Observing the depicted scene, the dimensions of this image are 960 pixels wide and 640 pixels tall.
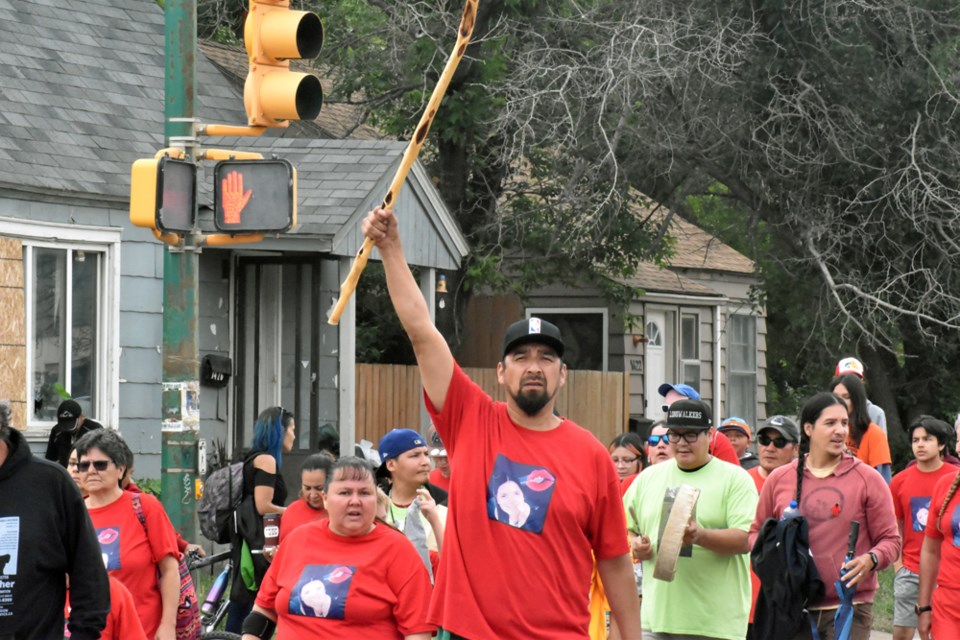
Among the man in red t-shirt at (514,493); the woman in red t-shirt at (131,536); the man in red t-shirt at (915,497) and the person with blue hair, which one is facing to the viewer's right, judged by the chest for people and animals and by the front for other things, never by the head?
the person with blue hair

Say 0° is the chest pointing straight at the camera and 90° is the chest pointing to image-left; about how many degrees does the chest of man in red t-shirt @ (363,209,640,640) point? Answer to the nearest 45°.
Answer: approximately 0°

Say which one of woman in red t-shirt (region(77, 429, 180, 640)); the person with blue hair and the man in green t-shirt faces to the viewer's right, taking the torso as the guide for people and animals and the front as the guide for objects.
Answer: the person with blue hair

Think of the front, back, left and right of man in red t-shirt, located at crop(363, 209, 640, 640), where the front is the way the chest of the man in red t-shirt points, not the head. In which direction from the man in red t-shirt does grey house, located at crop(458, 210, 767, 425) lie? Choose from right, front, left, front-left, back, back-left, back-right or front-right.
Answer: back

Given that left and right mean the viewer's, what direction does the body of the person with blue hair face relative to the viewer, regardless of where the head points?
facing to the right of the viewer

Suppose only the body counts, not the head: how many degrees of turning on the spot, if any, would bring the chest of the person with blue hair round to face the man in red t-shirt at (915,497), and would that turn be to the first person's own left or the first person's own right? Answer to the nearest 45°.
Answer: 0° — they already face them

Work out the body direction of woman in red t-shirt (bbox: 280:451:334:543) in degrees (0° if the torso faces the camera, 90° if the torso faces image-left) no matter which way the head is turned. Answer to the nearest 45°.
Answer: approximately 315°

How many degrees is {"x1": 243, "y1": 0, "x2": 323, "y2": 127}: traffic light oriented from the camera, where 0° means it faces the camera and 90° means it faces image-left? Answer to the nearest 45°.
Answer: approximately 315°

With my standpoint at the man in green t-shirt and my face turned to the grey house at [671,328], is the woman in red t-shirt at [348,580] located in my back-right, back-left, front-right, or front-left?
back-left
